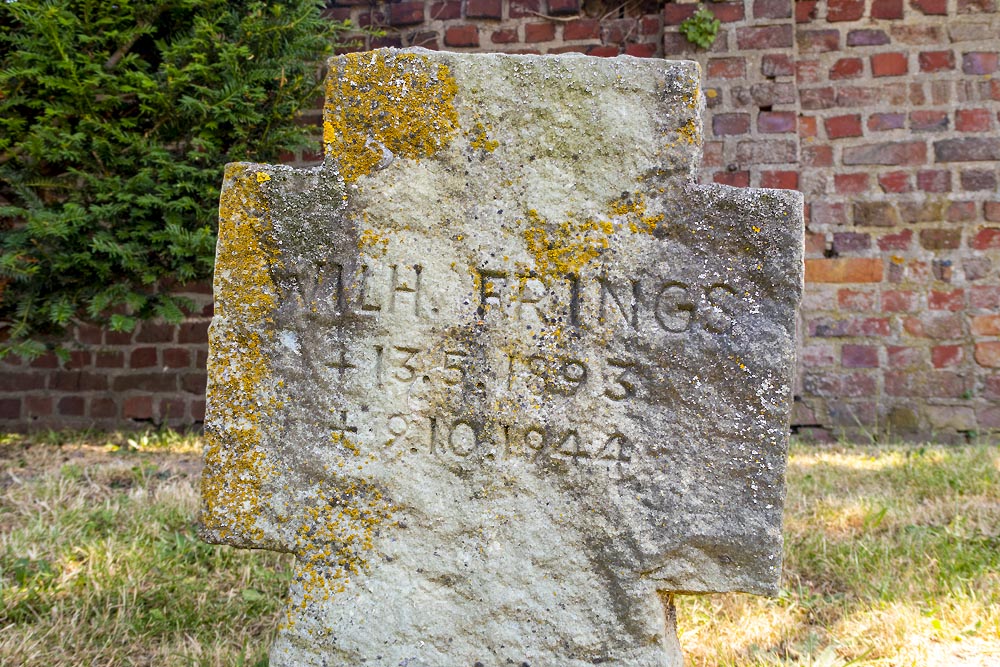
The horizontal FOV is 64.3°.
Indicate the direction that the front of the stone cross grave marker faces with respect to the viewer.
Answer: facing the viewer

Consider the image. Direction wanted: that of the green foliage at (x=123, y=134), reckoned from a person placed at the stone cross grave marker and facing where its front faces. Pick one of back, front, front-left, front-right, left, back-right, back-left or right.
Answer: back-right

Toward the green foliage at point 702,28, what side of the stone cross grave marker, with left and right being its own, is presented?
back
